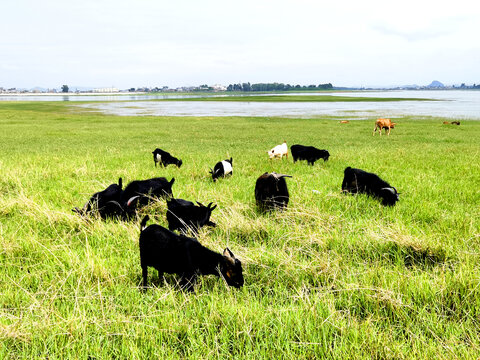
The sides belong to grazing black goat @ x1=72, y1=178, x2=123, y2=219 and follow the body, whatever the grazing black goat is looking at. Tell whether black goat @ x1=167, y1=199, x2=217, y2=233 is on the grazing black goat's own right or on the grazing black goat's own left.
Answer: on the grazing black goat's own left

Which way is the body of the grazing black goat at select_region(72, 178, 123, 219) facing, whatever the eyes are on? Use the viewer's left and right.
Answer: facing to the left of the viewer

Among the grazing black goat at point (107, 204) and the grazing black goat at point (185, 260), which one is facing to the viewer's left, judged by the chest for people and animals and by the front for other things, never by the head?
the grazing black goat at point (107, 204)

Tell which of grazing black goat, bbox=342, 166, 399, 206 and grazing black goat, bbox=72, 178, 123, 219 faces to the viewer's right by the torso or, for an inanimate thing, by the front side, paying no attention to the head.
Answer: grazing black goat, bbox=342, 166, 399, 206

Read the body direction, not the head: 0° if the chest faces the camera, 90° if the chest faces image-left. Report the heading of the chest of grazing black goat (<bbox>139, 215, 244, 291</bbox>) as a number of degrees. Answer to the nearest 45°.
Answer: approximately 270°

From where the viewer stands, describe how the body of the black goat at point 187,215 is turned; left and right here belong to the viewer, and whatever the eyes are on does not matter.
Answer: facing to the right of the viewer

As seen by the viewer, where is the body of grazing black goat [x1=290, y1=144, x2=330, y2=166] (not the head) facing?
to the viewer's right
